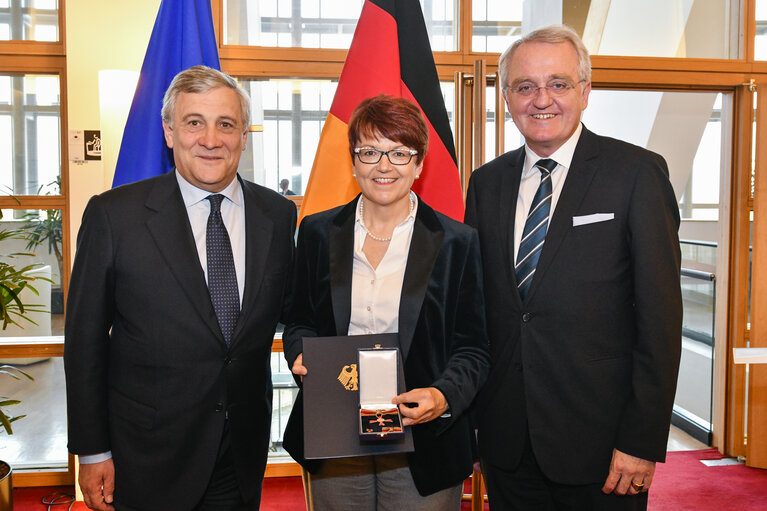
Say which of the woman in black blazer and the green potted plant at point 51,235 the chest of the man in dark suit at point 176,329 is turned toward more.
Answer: the woman in black blazer

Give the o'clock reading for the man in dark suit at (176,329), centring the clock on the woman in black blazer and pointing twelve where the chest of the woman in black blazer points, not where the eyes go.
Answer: The man in dark suit is roughly at 3 o'clock from the woman in black blazer.

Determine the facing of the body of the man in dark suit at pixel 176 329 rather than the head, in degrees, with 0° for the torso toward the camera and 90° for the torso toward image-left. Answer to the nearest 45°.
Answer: approximately 315°

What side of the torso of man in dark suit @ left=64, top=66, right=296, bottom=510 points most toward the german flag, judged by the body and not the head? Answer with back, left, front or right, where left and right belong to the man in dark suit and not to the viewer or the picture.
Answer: left

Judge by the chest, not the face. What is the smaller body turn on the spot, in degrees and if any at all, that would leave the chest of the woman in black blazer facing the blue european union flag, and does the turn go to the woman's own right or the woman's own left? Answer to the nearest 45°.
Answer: approximately 135° to the woman's own right

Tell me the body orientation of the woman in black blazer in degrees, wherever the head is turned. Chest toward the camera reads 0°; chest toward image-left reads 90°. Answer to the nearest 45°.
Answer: approximately 0°

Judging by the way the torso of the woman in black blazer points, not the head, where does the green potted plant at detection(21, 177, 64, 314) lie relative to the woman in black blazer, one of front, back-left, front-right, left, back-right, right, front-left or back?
back-right

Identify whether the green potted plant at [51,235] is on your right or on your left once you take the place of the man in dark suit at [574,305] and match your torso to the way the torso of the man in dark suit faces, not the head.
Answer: on your right

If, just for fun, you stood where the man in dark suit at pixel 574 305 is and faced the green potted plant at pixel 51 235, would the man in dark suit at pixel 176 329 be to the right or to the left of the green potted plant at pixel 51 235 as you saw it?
left
